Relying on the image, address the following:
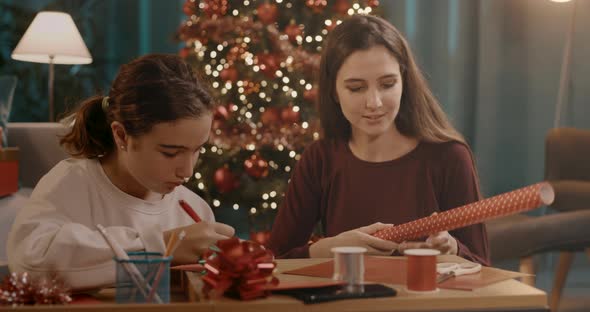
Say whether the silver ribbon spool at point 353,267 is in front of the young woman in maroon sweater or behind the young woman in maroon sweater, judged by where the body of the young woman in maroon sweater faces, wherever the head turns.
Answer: in front

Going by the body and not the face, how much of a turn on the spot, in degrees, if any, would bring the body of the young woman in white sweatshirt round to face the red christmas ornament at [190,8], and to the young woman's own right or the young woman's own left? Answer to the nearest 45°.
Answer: approximately 135° to the young woman's own left

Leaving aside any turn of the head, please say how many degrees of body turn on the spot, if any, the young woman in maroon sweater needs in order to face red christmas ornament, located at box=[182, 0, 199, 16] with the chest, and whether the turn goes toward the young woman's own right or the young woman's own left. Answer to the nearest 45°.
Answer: approximately 135° to the young woman's own right

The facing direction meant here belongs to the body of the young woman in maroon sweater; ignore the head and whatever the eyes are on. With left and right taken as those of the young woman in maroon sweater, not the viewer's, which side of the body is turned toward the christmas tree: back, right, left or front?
back

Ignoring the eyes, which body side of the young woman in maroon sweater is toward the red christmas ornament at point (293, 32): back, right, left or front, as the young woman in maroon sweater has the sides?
back

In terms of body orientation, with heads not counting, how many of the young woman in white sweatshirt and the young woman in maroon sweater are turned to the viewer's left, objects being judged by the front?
0

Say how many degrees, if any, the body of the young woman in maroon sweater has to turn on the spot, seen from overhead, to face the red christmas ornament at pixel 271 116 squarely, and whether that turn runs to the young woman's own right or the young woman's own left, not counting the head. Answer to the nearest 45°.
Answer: approximately 180°

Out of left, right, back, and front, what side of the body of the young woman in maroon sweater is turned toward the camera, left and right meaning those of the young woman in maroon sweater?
front

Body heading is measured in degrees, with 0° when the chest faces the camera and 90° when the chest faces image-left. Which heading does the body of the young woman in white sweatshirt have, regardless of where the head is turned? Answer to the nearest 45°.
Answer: approximately 315°

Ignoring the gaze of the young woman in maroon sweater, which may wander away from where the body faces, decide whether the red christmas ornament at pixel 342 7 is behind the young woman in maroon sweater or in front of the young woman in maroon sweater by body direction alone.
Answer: behind

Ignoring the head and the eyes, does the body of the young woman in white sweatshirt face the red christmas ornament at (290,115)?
no

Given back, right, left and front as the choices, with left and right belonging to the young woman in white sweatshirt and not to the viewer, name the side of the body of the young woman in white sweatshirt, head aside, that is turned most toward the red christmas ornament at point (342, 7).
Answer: left

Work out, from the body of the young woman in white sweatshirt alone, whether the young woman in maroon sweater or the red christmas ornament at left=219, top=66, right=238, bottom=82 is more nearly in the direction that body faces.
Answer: the young woman in maroon sweater

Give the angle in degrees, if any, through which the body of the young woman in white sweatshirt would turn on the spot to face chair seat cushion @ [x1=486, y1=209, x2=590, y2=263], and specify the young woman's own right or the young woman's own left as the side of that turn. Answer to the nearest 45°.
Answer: approximately 90° to the young woman's own left

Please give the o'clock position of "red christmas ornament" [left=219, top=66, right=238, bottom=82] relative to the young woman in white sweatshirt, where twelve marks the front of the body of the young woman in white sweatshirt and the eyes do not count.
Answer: The red christmas ornament is roughly at 8 o'clock from the young woman in white sweatshirt.

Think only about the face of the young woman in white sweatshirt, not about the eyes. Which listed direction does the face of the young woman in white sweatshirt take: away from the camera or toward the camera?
toward the camera
